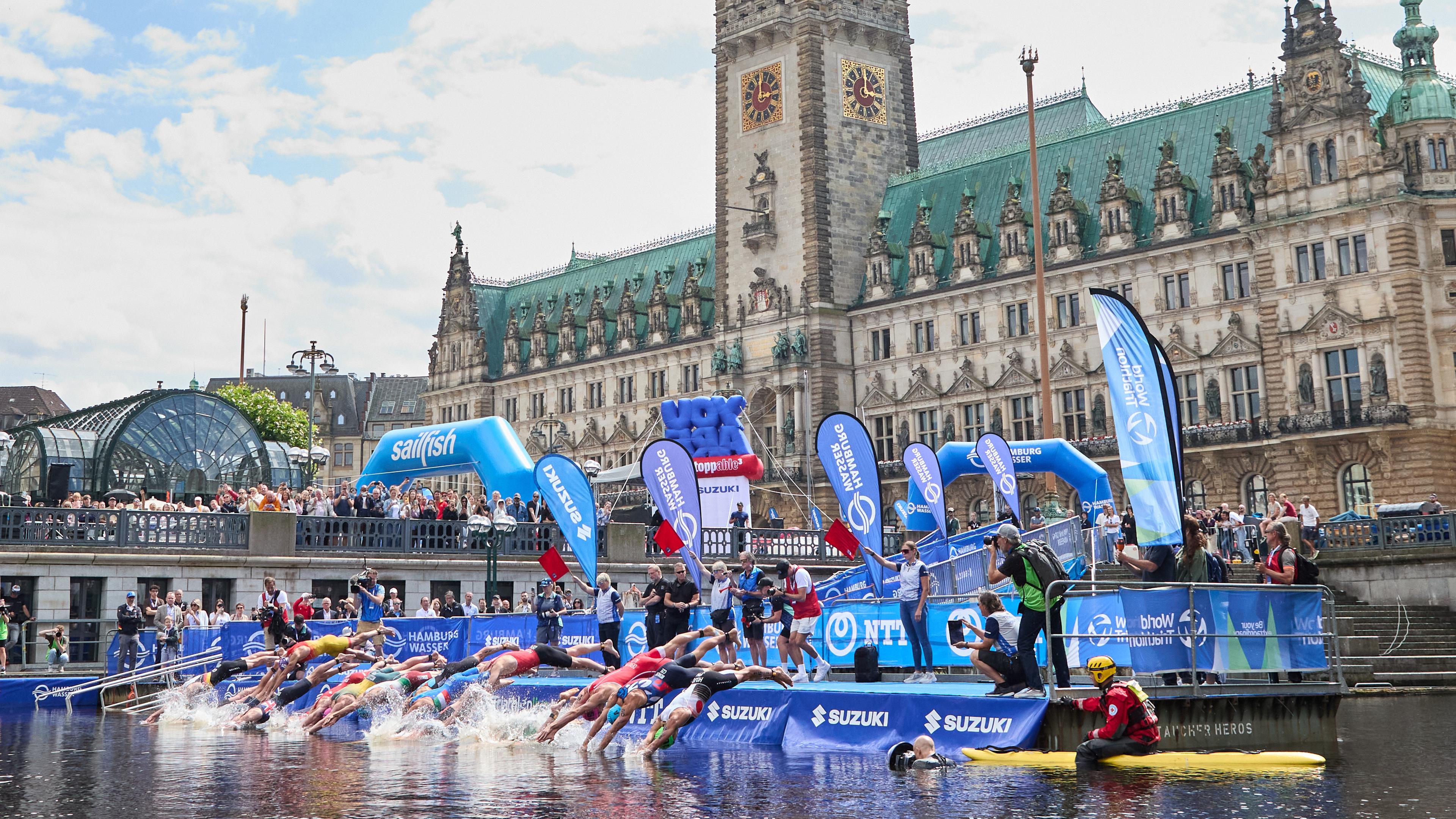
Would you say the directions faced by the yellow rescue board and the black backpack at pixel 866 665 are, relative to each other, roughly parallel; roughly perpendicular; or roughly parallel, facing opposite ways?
roughly perpendicular

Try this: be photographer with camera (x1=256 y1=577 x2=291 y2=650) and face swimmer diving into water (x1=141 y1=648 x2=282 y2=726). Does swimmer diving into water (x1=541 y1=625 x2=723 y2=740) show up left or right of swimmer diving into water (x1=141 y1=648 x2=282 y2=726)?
left

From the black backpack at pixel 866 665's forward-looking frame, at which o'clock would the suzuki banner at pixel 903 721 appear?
The suzuki banner is roughly at 12 o'clock from the black backpack.

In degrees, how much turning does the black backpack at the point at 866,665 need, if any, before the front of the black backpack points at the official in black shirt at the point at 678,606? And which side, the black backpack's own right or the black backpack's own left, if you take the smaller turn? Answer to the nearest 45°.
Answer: approximately 135° to the black backpack's own right

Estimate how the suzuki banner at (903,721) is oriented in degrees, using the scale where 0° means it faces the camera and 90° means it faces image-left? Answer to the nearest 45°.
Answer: approximately 0°

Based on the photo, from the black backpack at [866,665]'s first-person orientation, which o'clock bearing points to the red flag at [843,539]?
The red flag is roughly at 3 o'clock from the black backpack.
